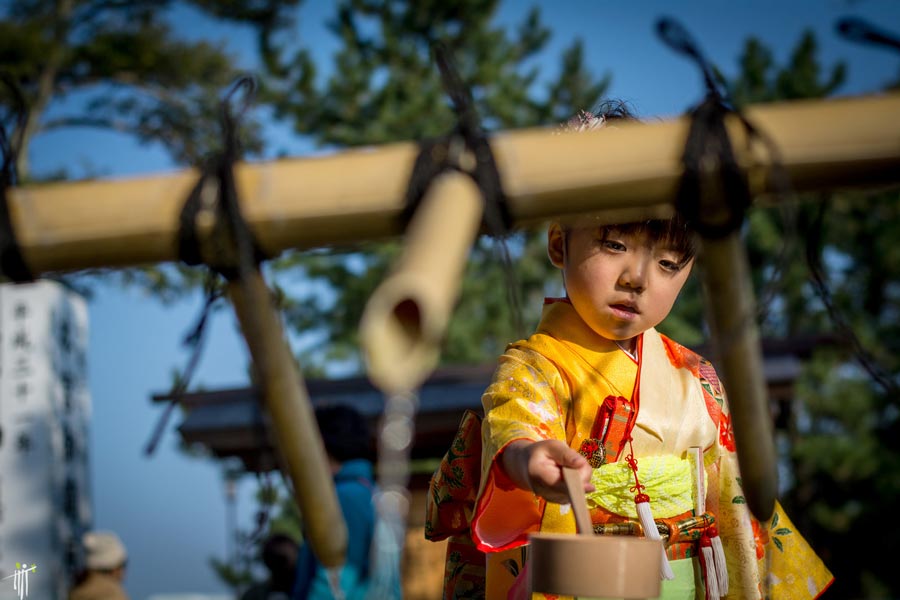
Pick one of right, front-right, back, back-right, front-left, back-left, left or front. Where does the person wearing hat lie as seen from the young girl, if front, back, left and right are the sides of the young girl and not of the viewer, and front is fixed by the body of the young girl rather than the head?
back-right

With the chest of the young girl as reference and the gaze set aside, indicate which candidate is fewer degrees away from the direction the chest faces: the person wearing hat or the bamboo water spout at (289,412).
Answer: the bamboo water spout

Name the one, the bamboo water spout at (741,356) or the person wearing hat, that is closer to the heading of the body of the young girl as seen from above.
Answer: the bamboo water spout

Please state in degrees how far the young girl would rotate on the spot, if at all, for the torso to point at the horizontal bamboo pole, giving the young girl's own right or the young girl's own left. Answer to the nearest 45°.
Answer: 0° — they already face it

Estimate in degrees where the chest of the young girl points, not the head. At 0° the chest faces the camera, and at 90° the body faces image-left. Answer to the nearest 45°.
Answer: approximately 0°
